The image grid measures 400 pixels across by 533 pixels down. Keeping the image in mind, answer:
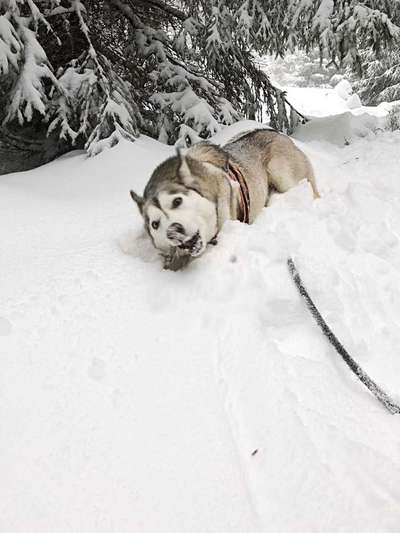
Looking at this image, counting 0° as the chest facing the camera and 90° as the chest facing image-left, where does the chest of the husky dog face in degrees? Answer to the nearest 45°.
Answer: approximately 45°

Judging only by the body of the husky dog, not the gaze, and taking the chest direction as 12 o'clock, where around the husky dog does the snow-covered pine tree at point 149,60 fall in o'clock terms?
The snow-covered pine tree is roughly at 4 o'clock from the husky dog.

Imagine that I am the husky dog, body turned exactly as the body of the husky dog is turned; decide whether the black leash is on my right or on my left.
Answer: on my left

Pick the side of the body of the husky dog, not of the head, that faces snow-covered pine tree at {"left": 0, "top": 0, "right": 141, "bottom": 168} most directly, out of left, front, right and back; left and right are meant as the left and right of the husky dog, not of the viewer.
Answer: right

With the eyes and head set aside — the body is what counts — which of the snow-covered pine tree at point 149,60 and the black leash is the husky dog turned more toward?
the black leash
